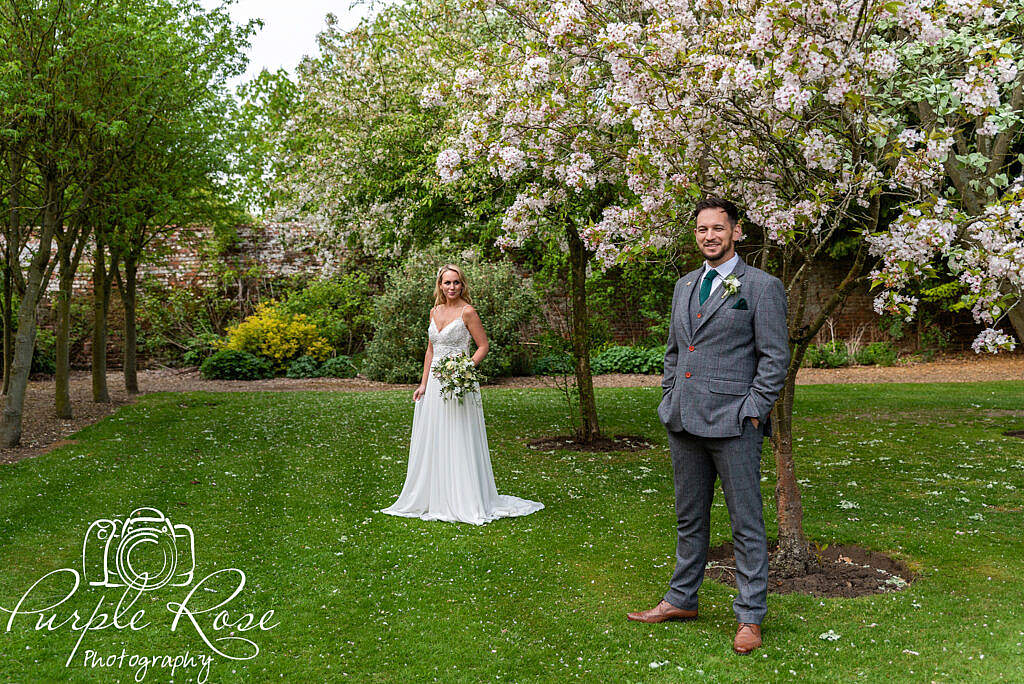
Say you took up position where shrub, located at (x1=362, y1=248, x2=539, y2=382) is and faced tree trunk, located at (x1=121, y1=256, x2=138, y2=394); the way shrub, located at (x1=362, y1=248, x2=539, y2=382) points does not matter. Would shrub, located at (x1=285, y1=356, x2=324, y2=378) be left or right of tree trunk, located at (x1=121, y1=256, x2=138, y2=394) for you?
right

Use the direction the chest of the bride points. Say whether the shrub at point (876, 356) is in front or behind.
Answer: behind

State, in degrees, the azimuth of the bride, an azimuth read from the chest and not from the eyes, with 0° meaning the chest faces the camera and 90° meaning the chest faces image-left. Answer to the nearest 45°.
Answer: approximately 45°

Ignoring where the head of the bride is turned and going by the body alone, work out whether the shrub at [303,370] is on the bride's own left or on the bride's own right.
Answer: on the bride's own right

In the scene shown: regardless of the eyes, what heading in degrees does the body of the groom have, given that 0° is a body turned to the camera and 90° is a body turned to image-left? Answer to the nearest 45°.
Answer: approximately 45°

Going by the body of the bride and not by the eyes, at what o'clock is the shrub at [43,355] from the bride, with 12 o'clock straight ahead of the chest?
The shrub is roughly at 3 o'clock from the bride.

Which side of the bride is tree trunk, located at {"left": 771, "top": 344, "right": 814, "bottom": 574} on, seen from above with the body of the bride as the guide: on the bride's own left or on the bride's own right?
on the bride's own left

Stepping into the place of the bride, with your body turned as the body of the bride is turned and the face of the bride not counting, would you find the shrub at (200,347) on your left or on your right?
on your right

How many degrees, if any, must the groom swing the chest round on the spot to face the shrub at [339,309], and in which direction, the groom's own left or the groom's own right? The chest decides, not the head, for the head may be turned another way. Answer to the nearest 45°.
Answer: approximately 90° to the groom's own right

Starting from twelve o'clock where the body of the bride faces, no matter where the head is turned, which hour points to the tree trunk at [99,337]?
The tree trunk is roughly at 3 o'clock from the bride.
